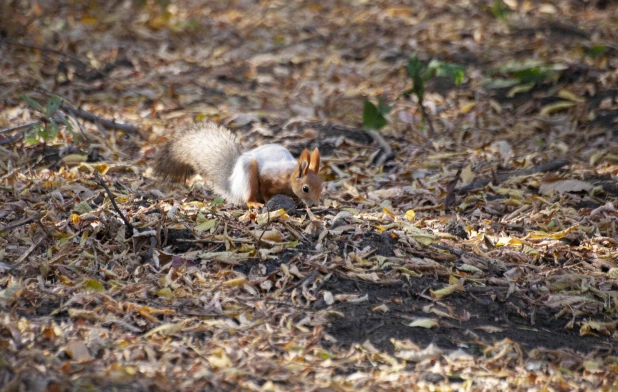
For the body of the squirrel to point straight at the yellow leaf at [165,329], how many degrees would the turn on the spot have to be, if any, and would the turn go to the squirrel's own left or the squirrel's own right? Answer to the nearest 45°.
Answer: approximately 90° to the squirrel's own right

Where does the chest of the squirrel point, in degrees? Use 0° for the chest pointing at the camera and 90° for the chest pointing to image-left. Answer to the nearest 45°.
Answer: approximately 270°

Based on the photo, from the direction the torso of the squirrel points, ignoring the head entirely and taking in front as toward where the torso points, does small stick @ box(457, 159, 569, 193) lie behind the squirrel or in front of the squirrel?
in front

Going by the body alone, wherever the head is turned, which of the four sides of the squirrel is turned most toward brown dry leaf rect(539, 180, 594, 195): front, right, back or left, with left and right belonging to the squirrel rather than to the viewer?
front

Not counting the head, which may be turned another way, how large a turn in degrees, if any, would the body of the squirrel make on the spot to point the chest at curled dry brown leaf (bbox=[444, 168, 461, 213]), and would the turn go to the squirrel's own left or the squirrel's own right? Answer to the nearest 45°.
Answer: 0° — it already faces it

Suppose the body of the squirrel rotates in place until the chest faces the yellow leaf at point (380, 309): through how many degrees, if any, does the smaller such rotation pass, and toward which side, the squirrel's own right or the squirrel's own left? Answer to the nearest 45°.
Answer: approximately 90° to the squirrel's own right

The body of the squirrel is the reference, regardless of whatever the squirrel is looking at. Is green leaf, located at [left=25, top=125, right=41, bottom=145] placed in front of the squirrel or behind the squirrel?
behind

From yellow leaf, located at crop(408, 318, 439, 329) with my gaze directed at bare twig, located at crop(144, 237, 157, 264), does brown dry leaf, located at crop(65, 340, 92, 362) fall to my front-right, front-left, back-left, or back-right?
front-left

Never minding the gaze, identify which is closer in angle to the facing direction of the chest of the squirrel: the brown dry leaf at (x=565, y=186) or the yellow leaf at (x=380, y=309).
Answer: the brown dry leaf

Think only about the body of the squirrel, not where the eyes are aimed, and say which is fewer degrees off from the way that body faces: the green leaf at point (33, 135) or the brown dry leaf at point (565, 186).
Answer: the brown dry leaf

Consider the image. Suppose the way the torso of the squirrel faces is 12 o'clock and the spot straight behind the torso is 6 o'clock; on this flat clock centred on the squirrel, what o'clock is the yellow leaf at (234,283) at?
The yellow leaf is roughly at 3 o'clock from the squirrel.

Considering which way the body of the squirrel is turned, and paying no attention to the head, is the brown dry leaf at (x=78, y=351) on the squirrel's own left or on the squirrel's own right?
on the squirrel's own right

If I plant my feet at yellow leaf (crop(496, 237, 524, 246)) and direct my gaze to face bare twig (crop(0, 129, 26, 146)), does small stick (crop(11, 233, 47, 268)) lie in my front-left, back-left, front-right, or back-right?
front-left

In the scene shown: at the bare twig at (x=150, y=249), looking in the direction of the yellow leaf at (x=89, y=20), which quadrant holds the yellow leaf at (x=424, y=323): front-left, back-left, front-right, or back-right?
back-right
